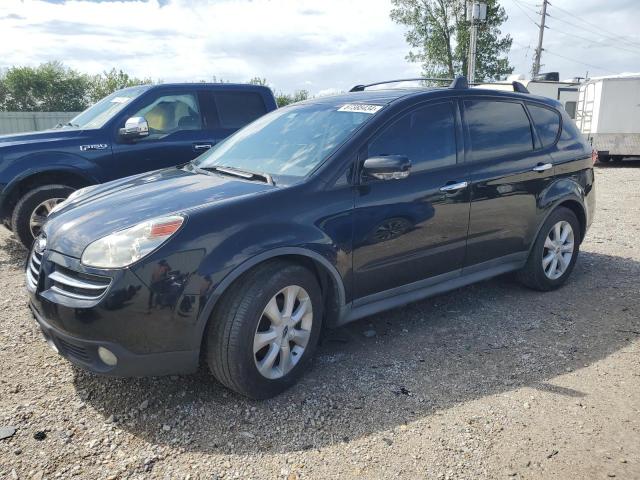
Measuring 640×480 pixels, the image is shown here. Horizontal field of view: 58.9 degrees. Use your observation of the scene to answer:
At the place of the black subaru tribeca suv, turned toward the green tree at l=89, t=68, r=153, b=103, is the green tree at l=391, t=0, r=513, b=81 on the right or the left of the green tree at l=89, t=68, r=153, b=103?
right

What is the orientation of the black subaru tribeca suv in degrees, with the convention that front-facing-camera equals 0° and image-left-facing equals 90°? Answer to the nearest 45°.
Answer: approximately 45°

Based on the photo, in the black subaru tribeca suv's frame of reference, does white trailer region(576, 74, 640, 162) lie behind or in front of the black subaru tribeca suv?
behind

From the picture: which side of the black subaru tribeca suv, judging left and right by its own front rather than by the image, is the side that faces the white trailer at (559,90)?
back

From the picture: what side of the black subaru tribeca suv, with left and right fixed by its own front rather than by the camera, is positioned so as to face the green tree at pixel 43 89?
right

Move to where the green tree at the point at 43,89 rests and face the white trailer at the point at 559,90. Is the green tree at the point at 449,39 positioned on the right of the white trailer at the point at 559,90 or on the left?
left

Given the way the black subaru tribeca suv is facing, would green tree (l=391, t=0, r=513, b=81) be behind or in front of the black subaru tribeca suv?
behind

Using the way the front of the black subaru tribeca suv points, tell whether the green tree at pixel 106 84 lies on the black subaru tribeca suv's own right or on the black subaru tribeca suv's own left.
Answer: on the black subaru tribeca suv's own right
